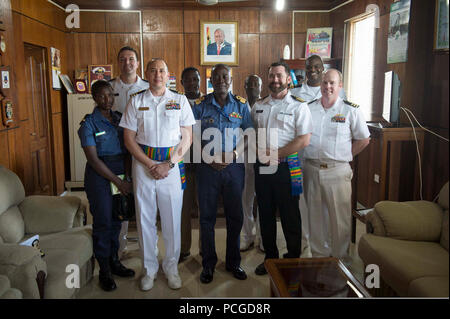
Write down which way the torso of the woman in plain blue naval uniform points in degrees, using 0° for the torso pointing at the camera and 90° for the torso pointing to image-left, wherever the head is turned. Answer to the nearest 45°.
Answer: approximately 315°

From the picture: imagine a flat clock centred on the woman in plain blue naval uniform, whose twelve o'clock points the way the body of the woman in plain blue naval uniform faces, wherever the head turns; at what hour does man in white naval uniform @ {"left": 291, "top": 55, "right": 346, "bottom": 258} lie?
The man in white naval uniform is roughly at 10 o'clock from the woman in plain blue naval uniform.

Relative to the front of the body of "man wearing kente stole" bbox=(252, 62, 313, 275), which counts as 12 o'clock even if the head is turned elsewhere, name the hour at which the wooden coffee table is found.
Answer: The wooden coffee table is roughly at 10 o'clock from the man wearing kente stole.

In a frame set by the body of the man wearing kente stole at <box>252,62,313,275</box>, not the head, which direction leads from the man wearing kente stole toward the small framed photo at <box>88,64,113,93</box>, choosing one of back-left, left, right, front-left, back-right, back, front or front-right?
right

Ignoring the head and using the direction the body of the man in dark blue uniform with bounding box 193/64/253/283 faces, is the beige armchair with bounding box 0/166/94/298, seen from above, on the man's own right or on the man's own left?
on the man's own right

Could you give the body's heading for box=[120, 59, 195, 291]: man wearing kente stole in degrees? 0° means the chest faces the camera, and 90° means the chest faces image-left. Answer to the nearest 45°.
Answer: approximately 0°

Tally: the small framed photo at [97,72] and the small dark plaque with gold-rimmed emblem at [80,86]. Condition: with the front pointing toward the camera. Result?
2

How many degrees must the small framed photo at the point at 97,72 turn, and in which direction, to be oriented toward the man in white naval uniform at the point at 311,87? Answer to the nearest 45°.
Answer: approximately 45° to its left

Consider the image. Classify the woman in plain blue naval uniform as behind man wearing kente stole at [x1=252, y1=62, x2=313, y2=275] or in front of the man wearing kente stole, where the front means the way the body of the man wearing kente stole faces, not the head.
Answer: in front
